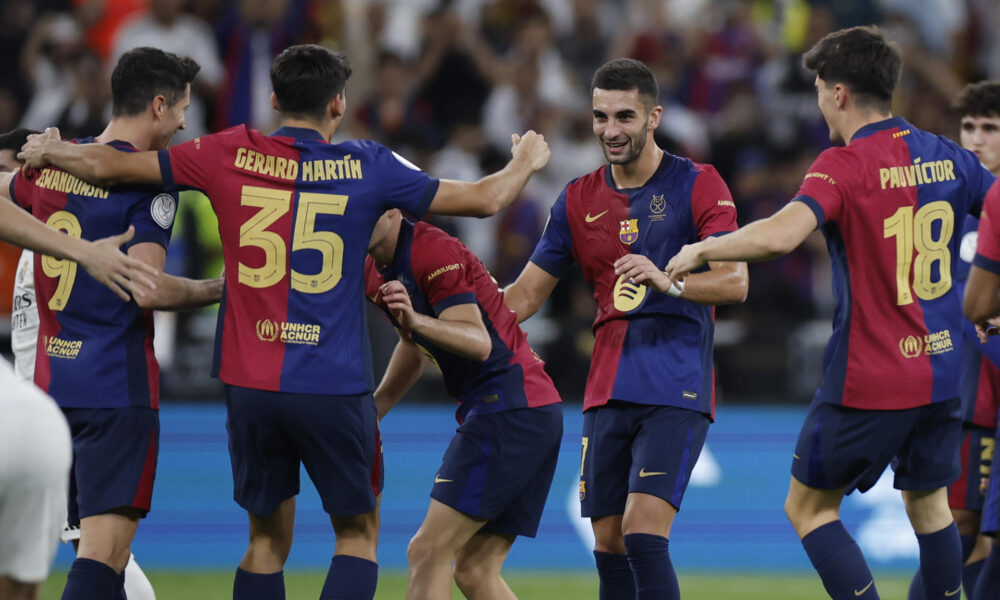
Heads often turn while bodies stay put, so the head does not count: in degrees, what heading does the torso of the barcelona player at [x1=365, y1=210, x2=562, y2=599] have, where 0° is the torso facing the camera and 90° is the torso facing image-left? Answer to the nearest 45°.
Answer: approximately 90°

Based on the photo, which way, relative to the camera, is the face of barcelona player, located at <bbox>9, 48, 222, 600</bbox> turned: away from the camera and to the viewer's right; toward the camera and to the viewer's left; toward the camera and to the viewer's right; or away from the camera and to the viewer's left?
away from the camera and to the viewer's right

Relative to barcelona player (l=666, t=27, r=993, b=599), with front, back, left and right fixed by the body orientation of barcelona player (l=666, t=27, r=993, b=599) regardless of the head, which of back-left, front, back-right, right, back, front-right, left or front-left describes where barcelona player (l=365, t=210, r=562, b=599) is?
front-left

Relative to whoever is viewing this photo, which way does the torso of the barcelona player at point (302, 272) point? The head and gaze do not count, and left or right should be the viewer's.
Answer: facing away from the viewer

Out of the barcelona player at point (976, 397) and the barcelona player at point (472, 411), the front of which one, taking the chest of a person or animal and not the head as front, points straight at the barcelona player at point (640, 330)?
the barcelona player at point (976, 397)

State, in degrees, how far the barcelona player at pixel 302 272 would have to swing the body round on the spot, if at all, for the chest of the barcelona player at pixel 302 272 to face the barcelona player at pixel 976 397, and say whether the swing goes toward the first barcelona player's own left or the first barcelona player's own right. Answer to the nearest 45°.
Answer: approximately 90° to the first barcelona player's own right

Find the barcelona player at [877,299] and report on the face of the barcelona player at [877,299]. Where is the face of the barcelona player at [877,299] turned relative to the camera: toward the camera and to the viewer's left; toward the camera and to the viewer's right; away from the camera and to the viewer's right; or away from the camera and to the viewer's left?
away from the camera and to the viewer's left

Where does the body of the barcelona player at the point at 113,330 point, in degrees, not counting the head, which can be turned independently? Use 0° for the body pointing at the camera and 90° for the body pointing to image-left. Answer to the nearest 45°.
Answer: approximately 225°

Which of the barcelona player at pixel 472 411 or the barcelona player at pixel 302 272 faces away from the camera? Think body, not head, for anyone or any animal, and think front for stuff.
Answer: the barcelona player at pixel 302 272
